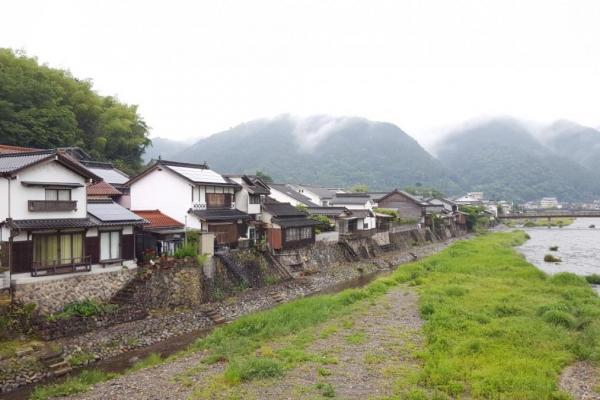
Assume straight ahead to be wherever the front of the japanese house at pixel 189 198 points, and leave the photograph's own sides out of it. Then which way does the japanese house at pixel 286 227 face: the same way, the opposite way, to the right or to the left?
the same way

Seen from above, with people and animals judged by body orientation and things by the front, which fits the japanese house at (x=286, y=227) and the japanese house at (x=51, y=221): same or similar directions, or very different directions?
same or similar directions

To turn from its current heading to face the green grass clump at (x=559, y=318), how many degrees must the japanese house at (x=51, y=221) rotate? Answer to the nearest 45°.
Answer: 0° — it already faces it

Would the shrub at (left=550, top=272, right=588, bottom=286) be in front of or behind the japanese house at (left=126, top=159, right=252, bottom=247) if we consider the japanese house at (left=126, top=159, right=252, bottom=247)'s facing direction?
in front

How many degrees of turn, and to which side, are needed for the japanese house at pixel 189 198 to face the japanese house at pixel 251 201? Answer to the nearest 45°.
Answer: approximately 90° to its left

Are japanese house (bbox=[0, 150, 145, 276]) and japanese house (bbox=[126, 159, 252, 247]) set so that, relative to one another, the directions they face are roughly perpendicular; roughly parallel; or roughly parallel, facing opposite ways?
roughly parallel

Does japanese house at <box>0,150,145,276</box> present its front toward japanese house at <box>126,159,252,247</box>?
no

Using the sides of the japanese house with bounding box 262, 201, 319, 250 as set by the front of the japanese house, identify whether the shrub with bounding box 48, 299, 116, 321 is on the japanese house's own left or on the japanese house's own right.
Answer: on the japanese house's own right

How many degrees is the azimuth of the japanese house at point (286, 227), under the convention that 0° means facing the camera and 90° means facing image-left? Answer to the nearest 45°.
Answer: approximately 315°

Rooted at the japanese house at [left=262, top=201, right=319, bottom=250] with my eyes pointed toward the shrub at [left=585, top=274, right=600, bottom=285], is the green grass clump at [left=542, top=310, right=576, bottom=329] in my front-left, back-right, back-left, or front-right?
front-right

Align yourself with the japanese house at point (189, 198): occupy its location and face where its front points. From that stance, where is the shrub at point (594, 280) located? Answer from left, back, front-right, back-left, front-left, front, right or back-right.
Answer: front-left

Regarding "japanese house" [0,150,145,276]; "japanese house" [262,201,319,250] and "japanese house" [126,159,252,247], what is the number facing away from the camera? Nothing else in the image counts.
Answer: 0

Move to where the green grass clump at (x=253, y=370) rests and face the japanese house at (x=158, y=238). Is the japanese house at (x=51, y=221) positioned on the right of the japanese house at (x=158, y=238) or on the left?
left

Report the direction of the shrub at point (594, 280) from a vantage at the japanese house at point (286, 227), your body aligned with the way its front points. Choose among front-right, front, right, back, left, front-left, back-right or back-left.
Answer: front-left

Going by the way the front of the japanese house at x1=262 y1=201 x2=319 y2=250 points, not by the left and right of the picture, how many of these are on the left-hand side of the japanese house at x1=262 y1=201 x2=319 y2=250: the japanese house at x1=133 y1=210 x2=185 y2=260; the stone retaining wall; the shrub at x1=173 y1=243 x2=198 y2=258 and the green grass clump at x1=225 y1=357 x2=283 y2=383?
0

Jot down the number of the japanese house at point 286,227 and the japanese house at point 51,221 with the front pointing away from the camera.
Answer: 0

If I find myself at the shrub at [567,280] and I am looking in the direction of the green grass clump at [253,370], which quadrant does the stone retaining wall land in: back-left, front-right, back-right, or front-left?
front-right

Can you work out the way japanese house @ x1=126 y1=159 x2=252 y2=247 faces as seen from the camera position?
facing the viewer and to the right of the viewer
